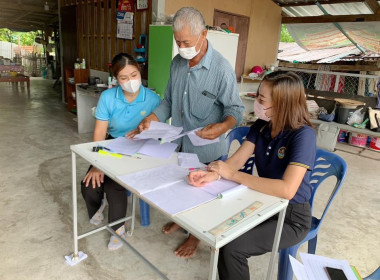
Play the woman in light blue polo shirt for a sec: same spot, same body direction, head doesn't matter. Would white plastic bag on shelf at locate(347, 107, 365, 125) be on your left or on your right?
on your left

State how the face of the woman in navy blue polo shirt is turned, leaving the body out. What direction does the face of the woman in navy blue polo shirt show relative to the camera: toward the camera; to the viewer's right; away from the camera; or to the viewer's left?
to the viewer's left

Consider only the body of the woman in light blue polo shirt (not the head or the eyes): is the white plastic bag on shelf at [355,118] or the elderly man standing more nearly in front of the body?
the elderly man standing

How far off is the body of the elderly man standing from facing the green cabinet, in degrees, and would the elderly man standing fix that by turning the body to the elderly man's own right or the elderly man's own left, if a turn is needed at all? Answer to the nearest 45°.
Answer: approximately 135° to the elderly man's own right

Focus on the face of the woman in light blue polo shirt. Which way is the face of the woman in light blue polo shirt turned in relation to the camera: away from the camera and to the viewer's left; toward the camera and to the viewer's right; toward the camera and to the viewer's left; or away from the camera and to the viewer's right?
toward the camera and to the viewer's right

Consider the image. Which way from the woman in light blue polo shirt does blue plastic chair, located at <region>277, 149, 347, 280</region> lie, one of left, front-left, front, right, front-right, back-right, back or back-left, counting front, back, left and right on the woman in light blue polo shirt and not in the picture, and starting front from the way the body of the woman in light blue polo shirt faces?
front-left

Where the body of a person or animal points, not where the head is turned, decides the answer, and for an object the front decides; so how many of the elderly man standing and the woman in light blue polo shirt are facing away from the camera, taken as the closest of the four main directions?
0

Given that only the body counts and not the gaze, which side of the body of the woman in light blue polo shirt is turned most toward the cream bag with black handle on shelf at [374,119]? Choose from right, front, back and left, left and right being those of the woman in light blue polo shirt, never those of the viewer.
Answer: left

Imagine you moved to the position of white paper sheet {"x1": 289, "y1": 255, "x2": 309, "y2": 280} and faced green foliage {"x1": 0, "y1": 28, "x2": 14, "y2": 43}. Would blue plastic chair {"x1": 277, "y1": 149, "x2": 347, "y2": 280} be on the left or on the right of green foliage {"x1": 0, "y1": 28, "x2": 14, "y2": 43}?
right

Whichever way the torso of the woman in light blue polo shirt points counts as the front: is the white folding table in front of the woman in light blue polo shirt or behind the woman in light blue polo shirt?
in front
